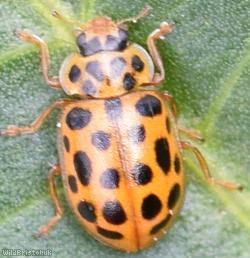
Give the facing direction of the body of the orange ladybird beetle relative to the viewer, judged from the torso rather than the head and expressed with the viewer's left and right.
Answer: facing away from the viewer
